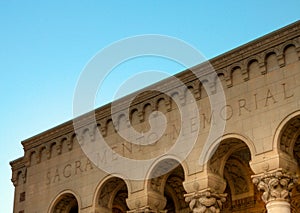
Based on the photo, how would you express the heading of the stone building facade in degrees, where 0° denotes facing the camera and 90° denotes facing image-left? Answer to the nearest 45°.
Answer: approximately 45°
